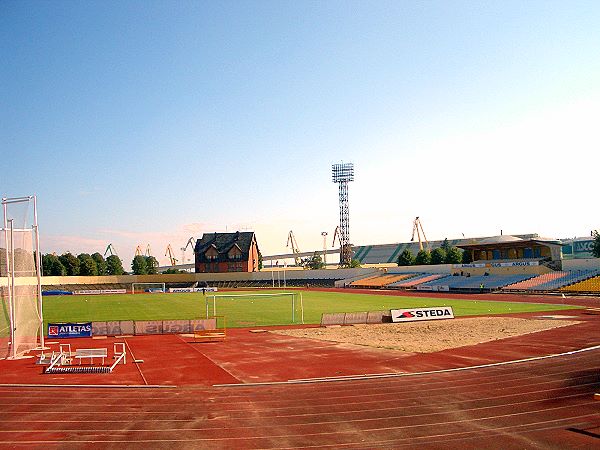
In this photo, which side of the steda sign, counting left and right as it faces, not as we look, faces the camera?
front

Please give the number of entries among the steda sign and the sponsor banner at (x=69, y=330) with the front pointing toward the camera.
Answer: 2

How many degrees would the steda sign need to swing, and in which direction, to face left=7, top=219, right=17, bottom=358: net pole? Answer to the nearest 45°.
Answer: approximately 45° to its right

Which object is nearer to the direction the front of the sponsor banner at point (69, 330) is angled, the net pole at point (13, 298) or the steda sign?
the net pole

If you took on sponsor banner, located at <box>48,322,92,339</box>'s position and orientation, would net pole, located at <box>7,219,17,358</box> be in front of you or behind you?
in front

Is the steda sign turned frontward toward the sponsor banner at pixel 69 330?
no

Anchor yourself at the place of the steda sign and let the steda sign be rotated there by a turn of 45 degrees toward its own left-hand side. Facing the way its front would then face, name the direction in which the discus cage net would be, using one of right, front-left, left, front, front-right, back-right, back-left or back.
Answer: right

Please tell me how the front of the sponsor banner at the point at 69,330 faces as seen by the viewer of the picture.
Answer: facing the viewer

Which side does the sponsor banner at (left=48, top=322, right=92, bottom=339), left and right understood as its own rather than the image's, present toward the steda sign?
left
